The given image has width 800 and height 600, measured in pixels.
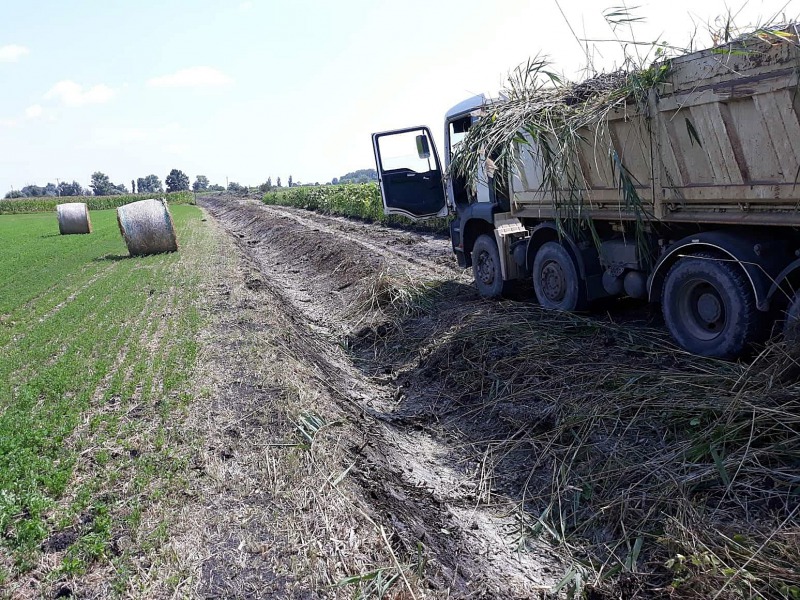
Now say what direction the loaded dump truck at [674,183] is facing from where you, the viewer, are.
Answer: facing away from the viewer and to the left of the viewer

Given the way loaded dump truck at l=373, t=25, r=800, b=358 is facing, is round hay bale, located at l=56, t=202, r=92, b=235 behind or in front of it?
in front

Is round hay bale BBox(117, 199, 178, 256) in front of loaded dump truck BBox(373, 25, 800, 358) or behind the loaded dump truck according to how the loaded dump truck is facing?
in front
